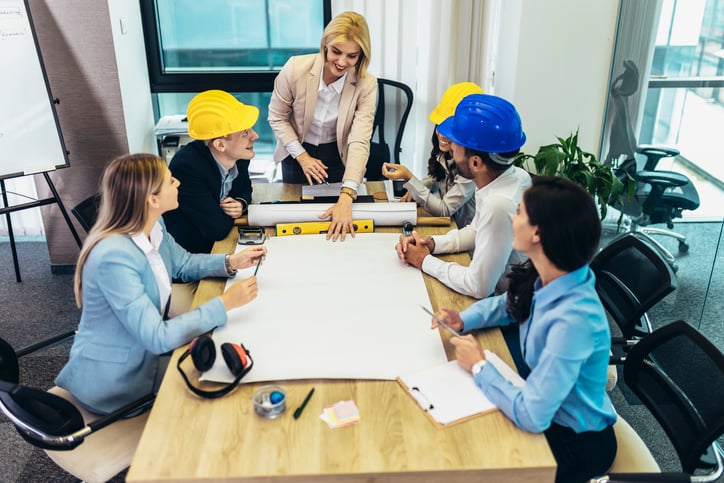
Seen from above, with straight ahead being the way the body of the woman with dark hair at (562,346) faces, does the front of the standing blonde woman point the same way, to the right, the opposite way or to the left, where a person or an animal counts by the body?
to the left

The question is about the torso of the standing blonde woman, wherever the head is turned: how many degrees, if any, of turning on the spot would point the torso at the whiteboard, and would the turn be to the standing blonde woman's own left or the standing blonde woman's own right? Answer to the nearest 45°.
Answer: approximately 90° to the standing blonde woman's own right

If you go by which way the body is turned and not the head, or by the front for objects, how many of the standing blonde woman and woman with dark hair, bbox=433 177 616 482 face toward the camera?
1

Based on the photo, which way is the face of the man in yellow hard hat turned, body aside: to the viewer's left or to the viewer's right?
to the viewer's right

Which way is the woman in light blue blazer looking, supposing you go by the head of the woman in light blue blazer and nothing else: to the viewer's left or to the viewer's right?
to the viewer's right

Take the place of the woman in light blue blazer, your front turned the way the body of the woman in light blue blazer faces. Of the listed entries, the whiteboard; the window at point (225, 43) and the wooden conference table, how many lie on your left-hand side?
2

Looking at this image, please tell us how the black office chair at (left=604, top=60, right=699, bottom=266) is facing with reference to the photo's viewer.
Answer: facing to the right of the viewer

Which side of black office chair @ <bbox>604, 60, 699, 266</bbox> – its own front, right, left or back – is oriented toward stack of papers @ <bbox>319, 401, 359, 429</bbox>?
right

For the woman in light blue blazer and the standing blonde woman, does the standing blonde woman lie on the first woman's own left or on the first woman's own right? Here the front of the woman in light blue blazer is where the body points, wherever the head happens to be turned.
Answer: on the first woman's own left

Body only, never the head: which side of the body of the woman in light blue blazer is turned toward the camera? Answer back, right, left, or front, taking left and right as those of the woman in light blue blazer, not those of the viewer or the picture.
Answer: right

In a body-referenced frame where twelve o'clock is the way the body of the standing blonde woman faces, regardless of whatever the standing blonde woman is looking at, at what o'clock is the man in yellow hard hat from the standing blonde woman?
The man in yellow hard hat is roughly at 1 o'clock from the standing blonde woman.

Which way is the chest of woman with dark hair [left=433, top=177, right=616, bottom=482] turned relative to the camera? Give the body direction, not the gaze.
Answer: to the viewer's left
